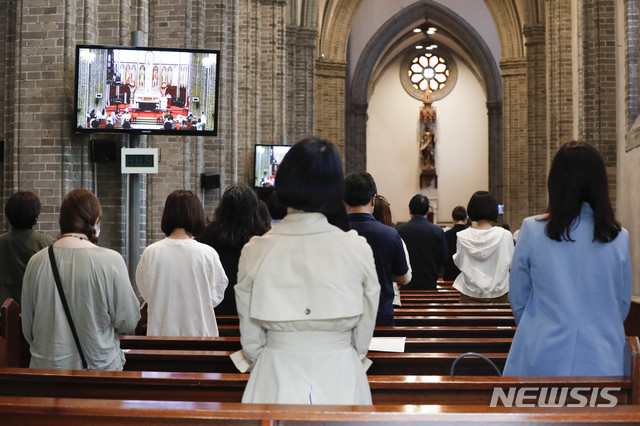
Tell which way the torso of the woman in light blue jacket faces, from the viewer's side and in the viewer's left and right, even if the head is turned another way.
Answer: facing away from the viewer

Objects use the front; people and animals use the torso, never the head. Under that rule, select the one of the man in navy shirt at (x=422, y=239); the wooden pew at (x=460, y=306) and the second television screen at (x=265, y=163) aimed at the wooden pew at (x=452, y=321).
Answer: the second television screen

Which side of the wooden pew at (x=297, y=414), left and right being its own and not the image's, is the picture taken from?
back

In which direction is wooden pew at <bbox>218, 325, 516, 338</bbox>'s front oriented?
away from the camera

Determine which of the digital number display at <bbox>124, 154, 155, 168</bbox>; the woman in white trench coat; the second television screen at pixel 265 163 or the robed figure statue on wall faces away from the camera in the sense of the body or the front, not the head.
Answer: the woman in white trench coat

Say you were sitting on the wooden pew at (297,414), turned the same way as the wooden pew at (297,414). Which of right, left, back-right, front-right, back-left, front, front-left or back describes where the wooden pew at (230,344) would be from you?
front

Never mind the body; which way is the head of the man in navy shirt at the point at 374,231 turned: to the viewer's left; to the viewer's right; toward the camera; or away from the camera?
away from the camera

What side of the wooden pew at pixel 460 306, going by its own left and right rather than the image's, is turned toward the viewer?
back

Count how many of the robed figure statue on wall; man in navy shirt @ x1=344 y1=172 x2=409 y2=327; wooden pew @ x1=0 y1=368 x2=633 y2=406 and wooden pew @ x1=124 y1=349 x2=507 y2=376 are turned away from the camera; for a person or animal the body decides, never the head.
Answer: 3

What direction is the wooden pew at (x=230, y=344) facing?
away from the camera

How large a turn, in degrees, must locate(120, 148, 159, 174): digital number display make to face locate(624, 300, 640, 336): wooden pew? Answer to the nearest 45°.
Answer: approximately 45° to its left

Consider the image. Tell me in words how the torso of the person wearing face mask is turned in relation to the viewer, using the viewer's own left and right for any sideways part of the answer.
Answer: facing away from the viewer

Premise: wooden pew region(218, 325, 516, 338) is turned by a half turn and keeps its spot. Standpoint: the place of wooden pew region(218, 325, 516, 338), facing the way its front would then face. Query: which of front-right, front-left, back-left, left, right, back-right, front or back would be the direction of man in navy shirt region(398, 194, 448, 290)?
back

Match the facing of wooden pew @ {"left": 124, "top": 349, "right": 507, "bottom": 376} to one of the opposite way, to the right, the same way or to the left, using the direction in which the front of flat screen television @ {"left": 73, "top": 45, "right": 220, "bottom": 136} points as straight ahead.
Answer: the opposite way

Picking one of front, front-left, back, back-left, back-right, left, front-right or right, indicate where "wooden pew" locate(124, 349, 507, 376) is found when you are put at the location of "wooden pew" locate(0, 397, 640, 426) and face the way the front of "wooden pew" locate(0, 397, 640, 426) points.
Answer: front

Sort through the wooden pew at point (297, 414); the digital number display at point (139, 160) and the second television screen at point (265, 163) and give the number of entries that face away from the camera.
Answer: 1

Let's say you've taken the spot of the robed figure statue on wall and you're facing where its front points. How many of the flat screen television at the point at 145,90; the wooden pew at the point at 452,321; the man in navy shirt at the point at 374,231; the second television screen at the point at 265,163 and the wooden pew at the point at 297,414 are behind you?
0

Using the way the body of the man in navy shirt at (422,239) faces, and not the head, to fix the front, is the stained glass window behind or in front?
in front
